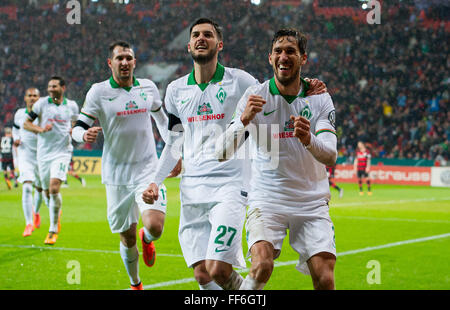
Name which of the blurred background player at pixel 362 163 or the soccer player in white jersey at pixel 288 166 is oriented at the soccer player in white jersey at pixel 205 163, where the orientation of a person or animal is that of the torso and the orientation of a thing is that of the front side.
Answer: the blurred background player

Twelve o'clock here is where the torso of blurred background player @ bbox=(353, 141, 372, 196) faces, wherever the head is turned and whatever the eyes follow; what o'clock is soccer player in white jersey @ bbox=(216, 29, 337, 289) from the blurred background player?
The soccer player in white jersey is roughly at 12 o'clock from the blurred background player.

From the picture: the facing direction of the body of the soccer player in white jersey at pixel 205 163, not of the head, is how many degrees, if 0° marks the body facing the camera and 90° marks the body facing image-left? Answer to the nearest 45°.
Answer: approximately 0°

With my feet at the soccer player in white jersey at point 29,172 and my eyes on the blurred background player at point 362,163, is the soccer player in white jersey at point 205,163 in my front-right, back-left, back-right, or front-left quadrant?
back-right

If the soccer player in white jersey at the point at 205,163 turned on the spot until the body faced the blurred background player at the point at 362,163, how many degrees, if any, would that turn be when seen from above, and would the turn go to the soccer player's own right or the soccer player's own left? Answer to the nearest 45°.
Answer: approximately 180°

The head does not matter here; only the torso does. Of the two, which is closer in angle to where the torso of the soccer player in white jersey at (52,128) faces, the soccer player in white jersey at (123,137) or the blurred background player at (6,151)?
the soccer player in white jersey

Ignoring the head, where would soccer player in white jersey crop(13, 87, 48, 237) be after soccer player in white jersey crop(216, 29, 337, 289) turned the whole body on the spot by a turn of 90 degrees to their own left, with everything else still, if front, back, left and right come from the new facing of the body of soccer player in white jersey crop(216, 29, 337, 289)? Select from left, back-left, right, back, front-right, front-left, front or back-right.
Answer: back-left
